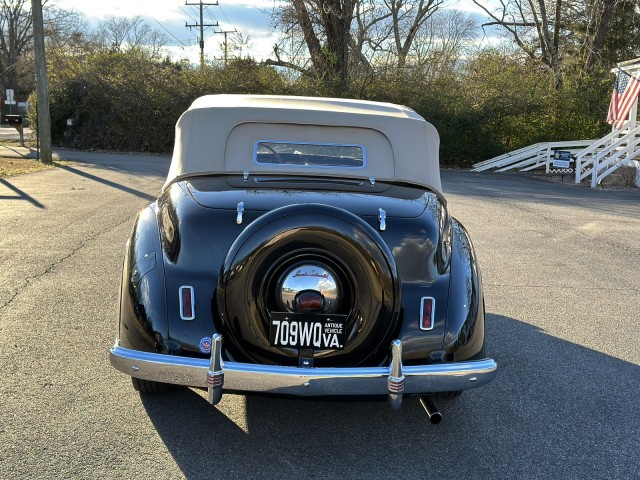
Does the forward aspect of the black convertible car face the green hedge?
yes

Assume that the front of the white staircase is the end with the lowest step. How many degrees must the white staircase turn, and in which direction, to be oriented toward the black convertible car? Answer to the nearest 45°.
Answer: approximately 45° to its left

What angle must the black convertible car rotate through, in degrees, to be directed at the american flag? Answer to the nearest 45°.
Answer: approximately 45° to its right

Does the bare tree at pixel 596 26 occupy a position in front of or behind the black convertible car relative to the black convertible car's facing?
in front

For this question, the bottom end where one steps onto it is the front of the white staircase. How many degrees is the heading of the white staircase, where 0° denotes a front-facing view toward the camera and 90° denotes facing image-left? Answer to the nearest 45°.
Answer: approximately 45°

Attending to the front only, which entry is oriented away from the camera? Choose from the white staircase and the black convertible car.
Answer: the black convertible car

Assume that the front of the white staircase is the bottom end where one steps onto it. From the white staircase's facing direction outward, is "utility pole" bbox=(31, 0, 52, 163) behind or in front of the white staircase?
in front

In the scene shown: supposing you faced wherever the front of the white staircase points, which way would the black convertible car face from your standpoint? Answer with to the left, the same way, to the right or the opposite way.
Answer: to the right

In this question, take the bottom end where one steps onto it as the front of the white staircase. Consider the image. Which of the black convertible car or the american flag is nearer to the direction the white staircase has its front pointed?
the black convertible car

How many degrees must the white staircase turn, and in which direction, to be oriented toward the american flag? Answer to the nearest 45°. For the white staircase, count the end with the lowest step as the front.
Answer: approximately 135° to its right

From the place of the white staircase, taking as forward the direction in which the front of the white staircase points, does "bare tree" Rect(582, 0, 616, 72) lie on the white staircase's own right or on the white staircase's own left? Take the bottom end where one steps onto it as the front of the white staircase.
on the white staircase's own right

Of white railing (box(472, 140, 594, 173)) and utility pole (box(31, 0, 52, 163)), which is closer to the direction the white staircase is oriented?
the utility pole

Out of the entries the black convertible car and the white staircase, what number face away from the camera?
1

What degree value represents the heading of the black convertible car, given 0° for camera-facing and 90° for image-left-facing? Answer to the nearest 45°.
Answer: approximately 180°
